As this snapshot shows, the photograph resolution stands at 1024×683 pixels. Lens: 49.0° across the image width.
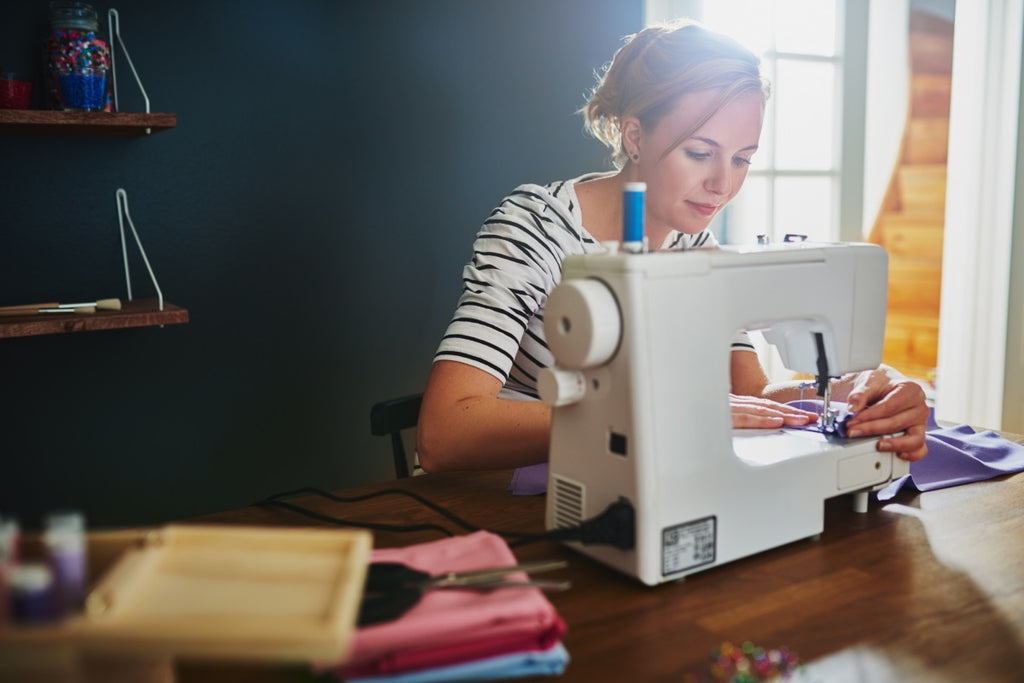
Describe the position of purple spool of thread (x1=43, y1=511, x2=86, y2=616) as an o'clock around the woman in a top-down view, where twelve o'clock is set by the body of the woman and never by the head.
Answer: The purple spool of thread is roughly at 2 o'clock from the woman.

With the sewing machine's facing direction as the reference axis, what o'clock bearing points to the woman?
The woman is roughly at 1 o'clock from the sewing machine.

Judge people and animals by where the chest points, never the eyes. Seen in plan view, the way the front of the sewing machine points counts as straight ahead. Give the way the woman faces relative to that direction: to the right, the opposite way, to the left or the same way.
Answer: the opposite way

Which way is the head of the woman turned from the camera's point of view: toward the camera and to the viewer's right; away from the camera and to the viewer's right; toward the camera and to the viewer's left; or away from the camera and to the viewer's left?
toward the camera and to the viewer's right

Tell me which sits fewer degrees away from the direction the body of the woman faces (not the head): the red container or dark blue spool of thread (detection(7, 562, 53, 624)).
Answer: the dark blue spool of thread

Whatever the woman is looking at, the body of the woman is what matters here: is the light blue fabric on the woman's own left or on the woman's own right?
on the woman's own right

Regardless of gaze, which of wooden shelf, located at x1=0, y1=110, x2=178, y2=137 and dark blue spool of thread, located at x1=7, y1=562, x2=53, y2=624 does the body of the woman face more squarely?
the dark blue spool of thread

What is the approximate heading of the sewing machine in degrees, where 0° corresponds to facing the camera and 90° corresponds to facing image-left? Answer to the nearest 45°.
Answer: approximately 135°

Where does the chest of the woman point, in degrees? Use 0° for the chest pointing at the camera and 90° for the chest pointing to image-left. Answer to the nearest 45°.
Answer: approximately 315°
